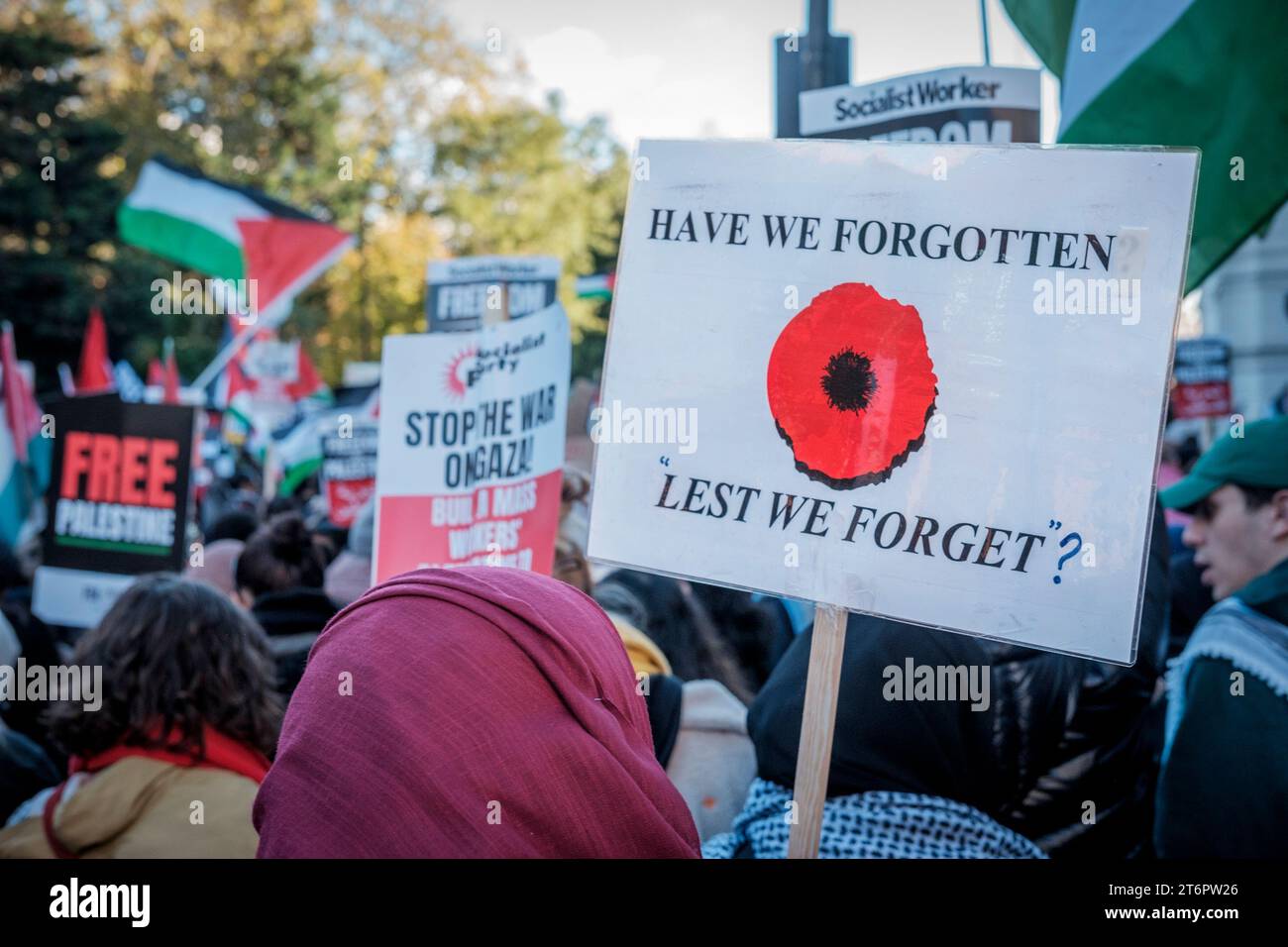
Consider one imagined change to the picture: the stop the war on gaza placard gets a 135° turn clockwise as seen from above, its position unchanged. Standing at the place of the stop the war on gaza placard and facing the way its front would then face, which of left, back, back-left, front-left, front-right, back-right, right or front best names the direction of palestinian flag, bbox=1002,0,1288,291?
back-right

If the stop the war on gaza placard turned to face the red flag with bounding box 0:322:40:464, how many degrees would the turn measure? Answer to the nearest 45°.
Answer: approximately 135° to its right

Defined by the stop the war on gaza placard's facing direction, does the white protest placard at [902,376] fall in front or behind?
in front

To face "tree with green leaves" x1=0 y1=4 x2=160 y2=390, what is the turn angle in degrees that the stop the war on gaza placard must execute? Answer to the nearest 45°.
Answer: approximately 180°

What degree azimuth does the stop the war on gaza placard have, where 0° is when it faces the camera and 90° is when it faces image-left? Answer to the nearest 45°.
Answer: approximately 0°

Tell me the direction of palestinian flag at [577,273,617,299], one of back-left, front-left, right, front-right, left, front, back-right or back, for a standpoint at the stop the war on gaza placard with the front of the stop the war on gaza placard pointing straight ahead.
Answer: back
